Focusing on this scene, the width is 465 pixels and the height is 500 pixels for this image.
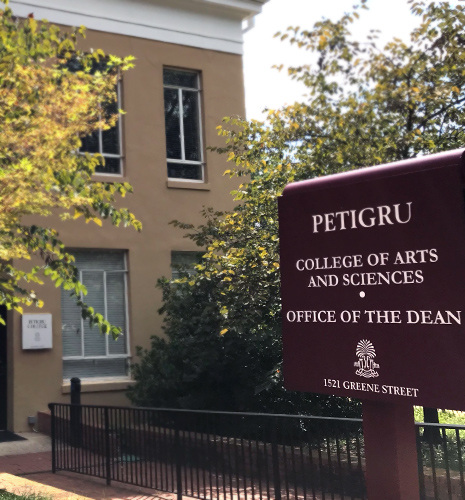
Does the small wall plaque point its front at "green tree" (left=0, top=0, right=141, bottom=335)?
yes

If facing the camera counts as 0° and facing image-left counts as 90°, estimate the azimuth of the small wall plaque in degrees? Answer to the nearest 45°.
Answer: approximately 0°

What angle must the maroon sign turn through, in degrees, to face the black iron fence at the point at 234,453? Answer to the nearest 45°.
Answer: approximately 90° to its right

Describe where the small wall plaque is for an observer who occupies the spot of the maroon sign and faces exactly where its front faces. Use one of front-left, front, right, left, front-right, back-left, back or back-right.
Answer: right

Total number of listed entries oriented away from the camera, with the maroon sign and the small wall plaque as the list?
0

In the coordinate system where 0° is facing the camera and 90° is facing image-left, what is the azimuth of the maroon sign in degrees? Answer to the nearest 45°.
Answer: approximately 45°

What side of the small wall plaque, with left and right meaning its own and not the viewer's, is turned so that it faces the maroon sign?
front

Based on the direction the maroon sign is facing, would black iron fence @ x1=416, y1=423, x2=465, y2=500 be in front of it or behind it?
behind
